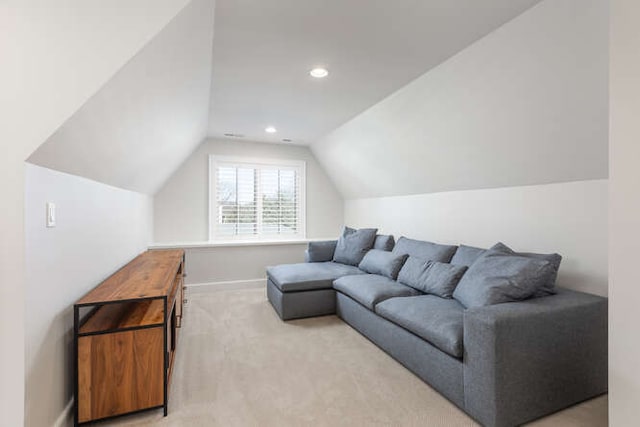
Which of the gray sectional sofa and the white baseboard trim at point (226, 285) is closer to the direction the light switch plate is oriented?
the gray sectional sofa

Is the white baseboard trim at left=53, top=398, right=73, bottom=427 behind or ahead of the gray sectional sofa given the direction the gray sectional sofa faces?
ahead

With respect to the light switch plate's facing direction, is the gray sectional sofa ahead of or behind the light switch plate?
ahead

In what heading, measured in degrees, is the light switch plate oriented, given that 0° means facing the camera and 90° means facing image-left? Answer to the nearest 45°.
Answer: approximately 315°

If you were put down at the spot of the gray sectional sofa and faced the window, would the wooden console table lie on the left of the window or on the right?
left

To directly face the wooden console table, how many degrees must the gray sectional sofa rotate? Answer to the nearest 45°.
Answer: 0° — it already faces it

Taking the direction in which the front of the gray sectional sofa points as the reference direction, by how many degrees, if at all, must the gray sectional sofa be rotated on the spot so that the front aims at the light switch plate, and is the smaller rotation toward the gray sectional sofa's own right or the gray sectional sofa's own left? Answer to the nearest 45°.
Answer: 0° — it already faces it

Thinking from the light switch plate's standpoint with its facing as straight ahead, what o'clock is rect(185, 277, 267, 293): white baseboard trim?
The white baseboard trim is roughly at 9 o'clock from the light switch plate.

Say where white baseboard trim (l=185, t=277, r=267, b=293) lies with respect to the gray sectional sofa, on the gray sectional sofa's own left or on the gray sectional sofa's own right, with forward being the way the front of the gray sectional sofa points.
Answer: on the gray sectional sofa's own right

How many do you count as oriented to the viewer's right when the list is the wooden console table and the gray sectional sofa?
1

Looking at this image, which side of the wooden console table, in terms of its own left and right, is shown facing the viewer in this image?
right
